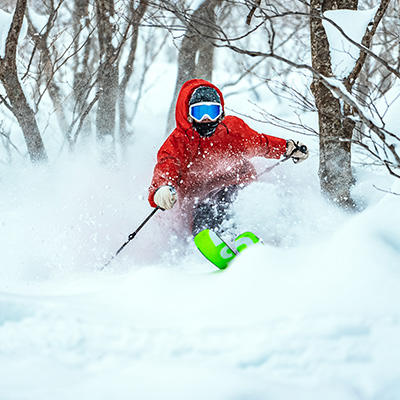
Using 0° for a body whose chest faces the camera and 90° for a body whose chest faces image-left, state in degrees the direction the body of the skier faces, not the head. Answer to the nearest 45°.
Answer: approximately 0°

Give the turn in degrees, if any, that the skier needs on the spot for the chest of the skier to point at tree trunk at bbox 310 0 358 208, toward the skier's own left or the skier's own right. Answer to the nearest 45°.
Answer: approximately 90° to the skier's own left

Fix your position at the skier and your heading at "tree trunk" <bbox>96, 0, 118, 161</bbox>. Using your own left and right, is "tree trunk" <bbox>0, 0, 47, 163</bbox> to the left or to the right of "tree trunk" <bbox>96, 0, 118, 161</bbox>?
left

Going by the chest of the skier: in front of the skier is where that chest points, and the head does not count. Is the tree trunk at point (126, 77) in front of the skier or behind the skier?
behind

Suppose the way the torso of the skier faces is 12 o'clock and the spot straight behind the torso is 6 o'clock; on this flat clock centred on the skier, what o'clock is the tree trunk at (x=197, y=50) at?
The tree trunk is roughly at 6 o'clock from the skier.
